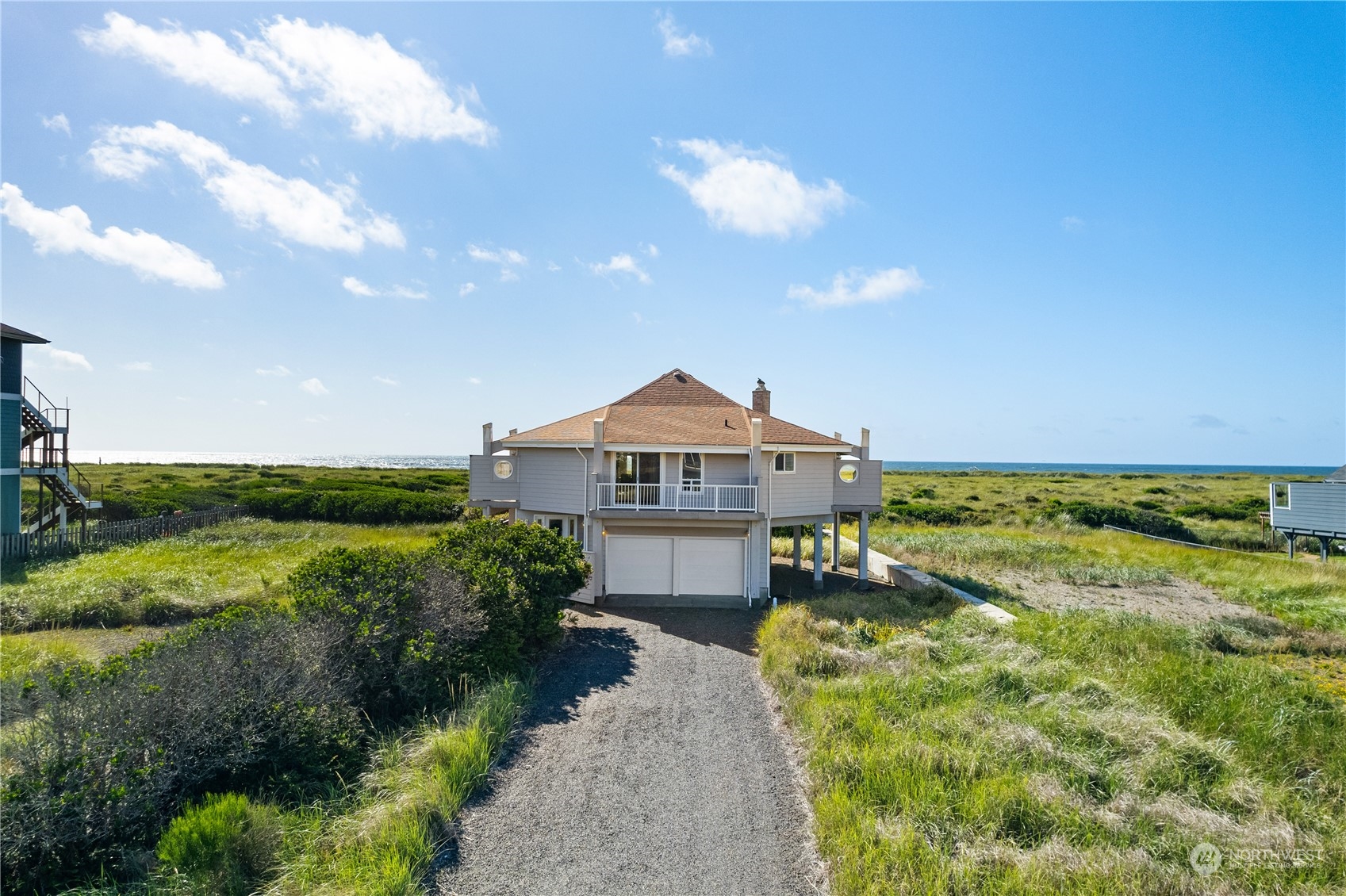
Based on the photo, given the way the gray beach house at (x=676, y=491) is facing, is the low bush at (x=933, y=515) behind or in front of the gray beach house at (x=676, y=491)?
behind

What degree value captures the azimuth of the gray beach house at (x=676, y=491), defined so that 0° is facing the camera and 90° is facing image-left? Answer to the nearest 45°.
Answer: approximately 0°

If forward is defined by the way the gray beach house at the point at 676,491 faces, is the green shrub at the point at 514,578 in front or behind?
in front

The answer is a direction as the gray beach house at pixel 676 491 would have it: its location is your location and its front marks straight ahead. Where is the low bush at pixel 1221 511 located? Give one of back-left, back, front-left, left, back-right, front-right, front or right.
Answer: back-left

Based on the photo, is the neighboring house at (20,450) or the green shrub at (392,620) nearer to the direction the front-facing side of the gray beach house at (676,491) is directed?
the green shrub

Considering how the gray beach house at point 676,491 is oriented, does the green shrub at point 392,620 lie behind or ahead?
ahead

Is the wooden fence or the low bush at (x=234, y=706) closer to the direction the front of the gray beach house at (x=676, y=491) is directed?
the low bush

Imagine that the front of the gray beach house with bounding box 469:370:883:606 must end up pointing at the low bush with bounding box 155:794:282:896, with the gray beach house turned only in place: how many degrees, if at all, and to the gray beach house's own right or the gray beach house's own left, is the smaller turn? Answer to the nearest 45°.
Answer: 0° — it already faces it

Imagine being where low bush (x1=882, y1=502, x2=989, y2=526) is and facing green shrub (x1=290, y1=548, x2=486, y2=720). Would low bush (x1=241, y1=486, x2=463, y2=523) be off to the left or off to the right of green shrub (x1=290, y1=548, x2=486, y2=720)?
right

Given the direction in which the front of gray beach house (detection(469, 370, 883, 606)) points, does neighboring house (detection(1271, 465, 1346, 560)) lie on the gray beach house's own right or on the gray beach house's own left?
on the gray beach house's own left
